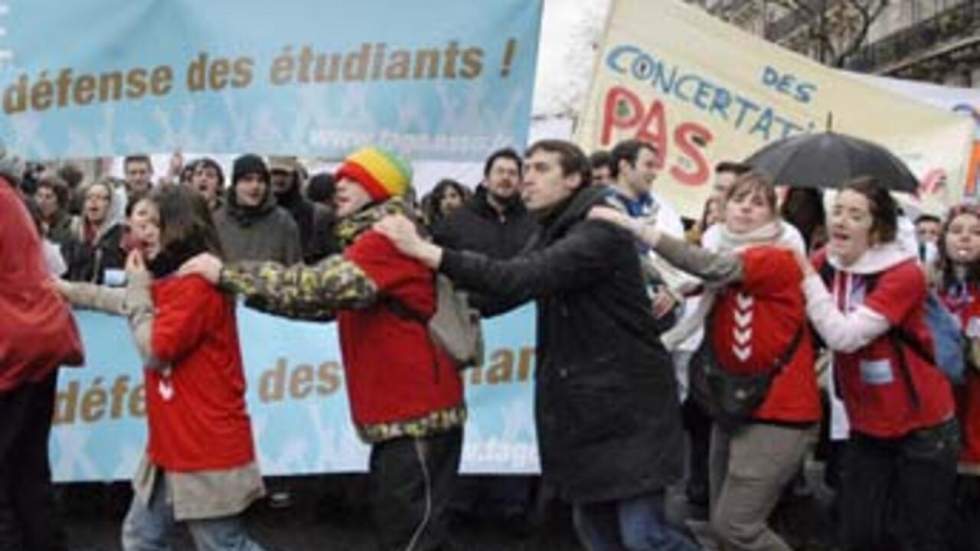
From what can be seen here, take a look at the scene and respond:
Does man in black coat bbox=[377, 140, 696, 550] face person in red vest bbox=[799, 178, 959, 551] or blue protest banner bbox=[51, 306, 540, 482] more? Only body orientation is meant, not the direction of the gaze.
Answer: the blue protest banner

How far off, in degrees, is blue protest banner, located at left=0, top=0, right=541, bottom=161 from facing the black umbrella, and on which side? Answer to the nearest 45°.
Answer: approximately 90° to its left

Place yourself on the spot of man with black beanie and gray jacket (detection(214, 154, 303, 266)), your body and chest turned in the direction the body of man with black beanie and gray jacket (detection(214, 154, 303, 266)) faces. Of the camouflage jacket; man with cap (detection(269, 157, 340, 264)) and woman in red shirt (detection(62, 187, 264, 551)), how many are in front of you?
2

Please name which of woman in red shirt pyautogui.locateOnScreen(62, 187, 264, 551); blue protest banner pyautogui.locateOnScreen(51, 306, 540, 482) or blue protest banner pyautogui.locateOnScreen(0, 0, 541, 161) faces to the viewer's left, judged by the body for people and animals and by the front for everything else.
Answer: the woman in red shirt

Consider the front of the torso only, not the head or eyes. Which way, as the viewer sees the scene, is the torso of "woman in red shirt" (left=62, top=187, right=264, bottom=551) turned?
to the viewer's left

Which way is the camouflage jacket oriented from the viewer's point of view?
to the viewer's left

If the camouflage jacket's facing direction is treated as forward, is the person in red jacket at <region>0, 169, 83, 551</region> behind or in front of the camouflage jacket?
in front

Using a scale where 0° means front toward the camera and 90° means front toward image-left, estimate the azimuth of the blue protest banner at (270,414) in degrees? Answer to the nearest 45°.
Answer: approximately 0°

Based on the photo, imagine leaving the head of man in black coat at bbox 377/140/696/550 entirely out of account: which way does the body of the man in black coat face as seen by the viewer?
to the viewer's left
